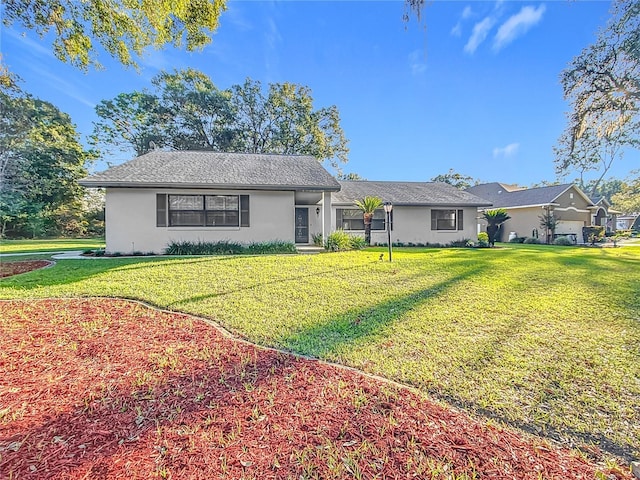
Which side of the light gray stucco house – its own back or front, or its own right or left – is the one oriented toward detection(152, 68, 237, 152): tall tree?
back

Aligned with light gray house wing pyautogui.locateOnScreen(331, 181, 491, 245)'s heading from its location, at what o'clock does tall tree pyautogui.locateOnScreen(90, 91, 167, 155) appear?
The tall tree is roughly at 3 o'clock from the light gray house wing.

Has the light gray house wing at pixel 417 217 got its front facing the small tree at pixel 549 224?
no

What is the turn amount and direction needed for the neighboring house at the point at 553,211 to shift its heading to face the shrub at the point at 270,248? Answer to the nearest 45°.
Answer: approximately 90° to its right

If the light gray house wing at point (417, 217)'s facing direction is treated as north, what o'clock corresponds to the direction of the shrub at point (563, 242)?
The shrub is roughly at 8 o'clock from the light gray house wing.

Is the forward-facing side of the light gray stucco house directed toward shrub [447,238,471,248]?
no

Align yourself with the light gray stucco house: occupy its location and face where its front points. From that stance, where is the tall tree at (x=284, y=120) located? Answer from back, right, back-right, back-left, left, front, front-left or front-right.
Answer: back

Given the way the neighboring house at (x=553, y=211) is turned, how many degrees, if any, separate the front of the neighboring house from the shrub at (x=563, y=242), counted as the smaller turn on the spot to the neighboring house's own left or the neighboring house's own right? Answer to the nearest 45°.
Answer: approximately 45° to the neighboring house's own right

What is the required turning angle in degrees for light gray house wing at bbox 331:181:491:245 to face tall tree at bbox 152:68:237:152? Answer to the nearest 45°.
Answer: approximately 90° to its right

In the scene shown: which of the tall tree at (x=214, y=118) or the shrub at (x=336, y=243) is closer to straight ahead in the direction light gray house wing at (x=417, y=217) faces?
the shrub

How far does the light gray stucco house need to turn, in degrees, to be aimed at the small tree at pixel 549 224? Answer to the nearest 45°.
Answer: approximately 90° to its left

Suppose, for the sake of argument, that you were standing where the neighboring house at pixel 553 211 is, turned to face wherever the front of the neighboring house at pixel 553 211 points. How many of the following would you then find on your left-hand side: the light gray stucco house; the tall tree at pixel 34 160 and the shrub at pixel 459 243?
0

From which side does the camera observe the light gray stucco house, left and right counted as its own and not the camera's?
front
